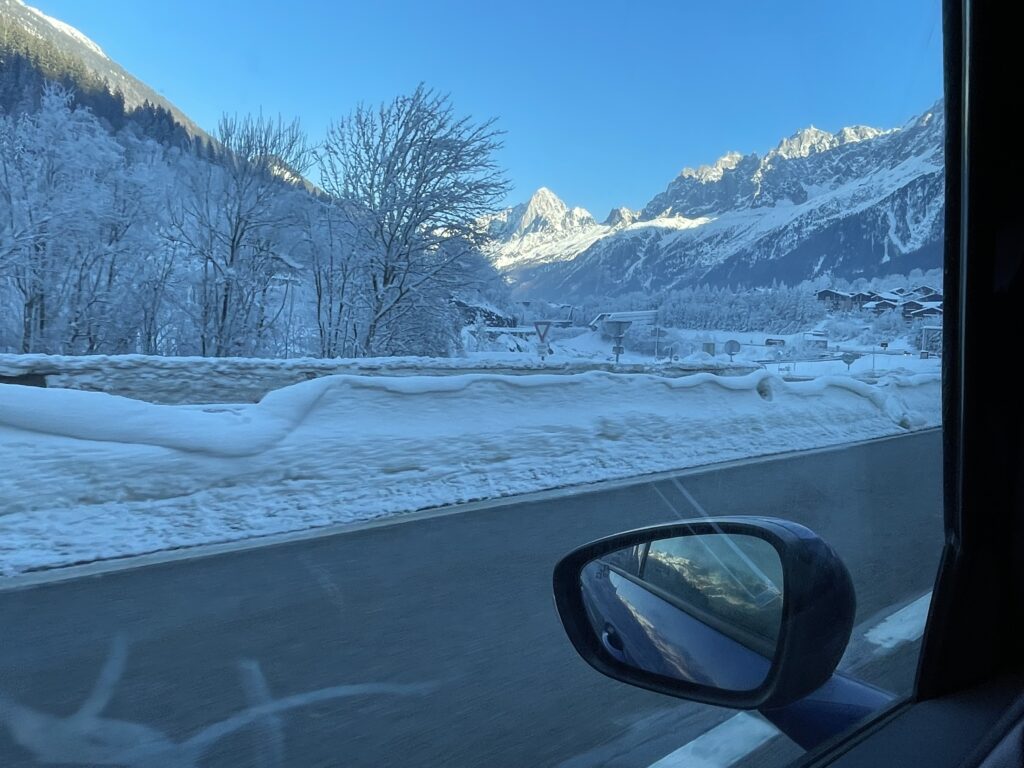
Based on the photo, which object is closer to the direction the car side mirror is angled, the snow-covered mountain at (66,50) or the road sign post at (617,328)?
the snow-covered mountain

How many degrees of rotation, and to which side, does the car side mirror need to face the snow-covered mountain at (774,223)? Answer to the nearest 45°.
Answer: approximately 135° to its right

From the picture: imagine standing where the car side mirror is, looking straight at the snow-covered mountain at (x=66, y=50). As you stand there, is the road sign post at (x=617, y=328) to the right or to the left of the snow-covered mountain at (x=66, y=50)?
right

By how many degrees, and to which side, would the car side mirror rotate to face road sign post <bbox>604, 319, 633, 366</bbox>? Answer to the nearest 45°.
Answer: approximately 135° to its right

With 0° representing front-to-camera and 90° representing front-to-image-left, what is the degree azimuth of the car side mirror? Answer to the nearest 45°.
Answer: approximately 45°

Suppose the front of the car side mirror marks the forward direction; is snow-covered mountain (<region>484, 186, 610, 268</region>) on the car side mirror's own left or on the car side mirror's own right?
on the car side mirror's own right

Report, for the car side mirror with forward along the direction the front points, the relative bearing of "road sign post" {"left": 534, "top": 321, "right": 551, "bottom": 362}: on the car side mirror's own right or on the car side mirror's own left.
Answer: on the car side mirror's own right

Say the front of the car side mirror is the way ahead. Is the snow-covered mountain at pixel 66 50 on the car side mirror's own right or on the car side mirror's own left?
on the car side mirror's own right
